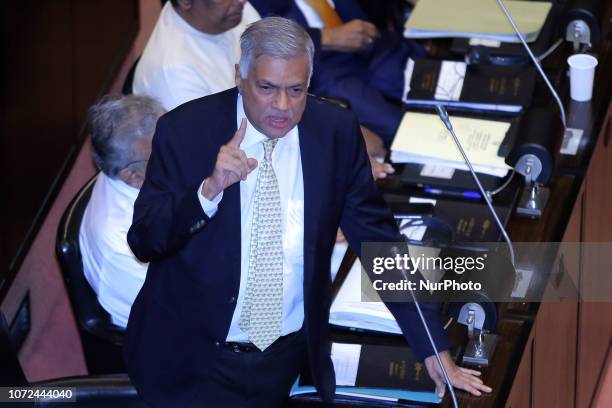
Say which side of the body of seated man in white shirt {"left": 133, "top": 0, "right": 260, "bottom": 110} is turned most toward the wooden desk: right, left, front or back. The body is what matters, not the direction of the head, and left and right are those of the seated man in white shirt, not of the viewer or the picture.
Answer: front

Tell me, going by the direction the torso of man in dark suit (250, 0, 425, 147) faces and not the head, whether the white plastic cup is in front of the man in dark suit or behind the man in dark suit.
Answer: in front

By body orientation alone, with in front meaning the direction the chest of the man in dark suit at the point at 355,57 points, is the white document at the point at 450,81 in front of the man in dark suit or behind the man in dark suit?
in front

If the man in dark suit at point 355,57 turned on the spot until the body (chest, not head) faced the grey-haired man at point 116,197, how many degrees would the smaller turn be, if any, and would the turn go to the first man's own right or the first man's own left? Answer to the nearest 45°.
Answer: approximately 90° to the first man's own right

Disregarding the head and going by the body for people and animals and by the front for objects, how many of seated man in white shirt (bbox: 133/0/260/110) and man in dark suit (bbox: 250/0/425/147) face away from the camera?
0

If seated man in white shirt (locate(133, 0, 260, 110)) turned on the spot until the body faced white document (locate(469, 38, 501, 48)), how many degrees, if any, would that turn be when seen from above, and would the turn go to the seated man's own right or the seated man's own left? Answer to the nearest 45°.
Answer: approximately 45° to the seated man's own left

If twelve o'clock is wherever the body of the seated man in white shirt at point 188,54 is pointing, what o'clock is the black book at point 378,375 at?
The black book is roughly at 1 o'clock from the seated man in white shirt.

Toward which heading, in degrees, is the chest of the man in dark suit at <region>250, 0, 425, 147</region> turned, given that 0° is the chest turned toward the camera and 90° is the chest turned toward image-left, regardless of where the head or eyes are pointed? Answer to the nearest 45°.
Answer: approximately 315°

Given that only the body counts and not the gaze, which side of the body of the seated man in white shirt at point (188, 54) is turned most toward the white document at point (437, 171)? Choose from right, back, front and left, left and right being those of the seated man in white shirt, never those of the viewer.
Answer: front

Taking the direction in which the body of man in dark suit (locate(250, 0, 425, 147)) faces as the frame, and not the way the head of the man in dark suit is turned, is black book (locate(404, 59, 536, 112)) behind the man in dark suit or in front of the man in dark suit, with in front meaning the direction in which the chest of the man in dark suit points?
in front

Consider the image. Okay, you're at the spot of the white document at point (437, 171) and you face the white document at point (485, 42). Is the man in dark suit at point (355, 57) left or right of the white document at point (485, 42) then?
left

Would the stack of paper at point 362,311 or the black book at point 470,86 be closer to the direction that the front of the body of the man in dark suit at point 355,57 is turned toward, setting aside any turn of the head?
the black book

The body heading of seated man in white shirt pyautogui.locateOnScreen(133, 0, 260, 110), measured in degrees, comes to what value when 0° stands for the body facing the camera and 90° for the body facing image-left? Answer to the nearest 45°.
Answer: approximately 315°

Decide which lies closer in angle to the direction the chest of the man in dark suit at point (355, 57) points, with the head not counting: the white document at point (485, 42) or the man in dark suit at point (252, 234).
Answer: the white document
